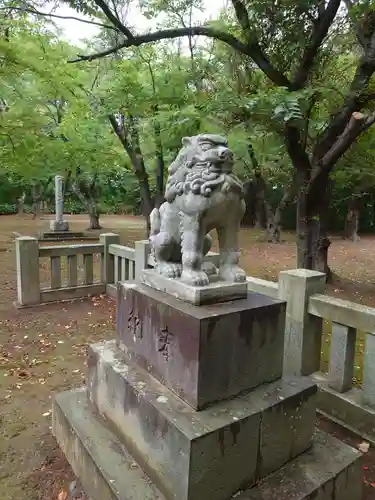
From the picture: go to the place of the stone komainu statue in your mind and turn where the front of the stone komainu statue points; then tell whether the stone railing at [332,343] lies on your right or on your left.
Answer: on your left

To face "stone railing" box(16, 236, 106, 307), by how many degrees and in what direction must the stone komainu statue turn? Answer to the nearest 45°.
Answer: approximately 180°
